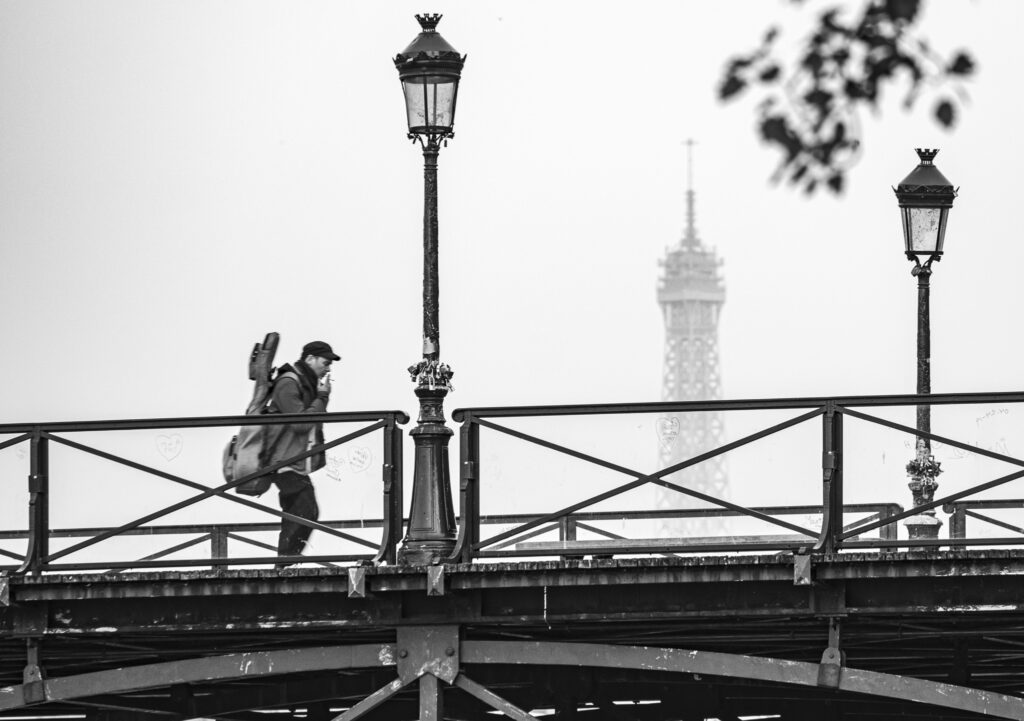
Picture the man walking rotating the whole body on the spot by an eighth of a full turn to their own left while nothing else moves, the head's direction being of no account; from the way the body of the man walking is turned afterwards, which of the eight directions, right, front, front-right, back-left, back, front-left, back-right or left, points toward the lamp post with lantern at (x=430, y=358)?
right

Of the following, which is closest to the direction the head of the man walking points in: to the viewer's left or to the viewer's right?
to the viewer's right

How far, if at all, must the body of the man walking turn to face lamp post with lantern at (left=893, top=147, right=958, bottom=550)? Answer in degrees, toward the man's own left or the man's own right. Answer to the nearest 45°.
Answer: approximately 45° to the man's own left

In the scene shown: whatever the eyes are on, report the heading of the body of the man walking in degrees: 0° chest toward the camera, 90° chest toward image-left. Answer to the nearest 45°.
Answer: approximately 270°
